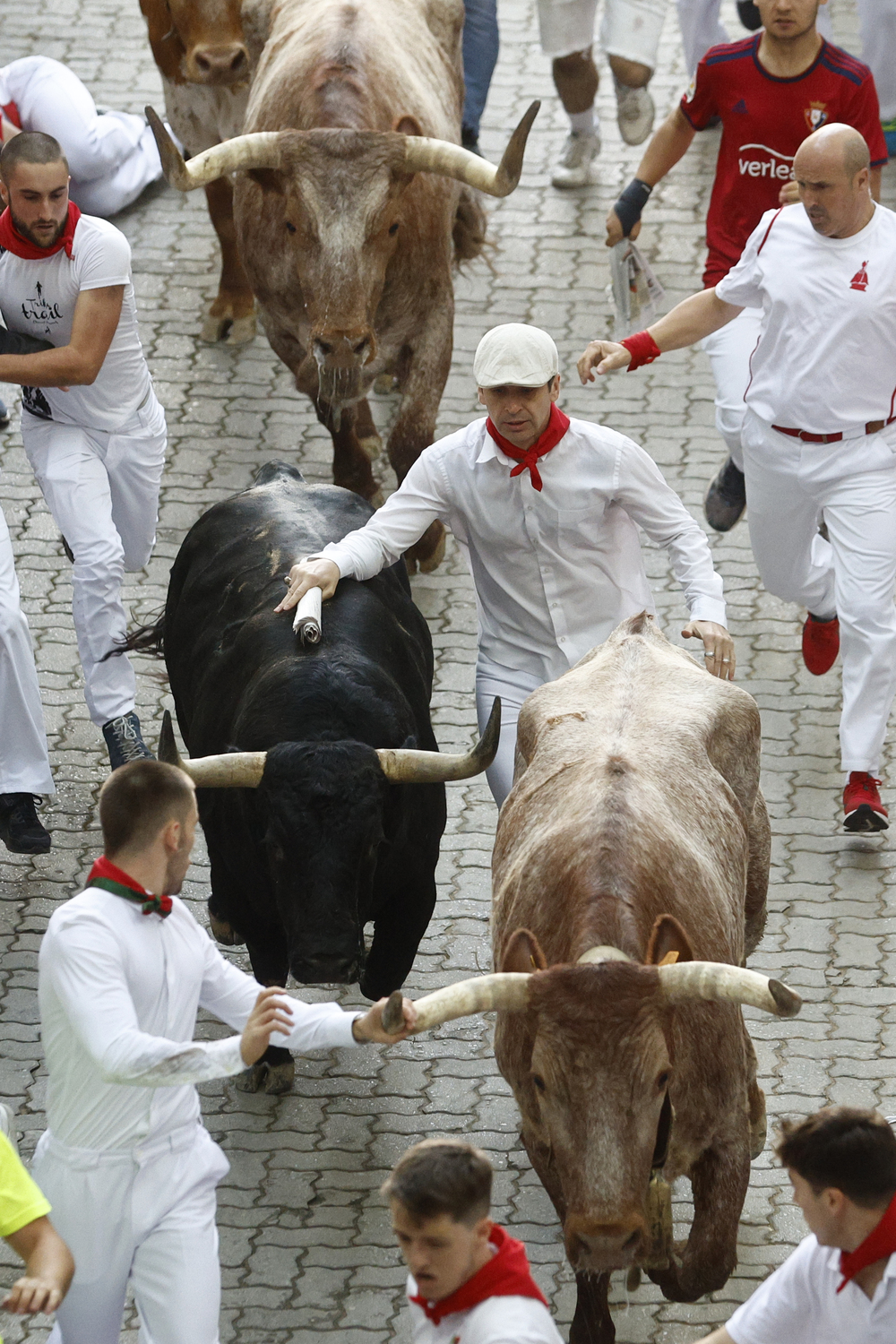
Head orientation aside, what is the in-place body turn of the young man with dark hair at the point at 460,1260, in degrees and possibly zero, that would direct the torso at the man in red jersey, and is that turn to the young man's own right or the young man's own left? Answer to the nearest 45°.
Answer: approximately 135° to the young man's own right

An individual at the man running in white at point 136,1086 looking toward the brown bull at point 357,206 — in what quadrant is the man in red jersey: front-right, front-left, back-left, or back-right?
front-right

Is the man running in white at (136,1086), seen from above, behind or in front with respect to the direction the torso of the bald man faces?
in front

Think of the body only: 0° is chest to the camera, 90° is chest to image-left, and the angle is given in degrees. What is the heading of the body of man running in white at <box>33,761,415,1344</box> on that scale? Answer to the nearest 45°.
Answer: approximately 315°

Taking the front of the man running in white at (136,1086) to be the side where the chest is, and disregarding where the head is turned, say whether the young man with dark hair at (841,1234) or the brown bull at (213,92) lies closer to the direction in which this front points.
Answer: the young man with dark hair

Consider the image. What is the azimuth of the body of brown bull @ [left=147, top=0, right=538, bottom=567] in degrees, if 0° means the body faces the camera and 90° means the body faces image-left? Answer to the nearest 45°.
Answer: approximately 0°

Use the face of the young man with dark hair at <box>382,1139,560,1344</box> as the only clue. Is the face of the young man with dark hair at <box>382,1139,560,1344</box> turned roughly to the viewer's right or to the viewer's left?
to the viewer's left

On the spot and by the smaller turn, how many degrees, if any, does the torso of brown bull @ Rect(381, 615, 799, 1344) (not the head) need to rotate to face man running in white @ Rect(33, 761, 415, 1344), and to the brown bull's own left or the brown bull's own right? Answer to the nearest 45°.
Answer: approximately 45° to the brown bull's own right

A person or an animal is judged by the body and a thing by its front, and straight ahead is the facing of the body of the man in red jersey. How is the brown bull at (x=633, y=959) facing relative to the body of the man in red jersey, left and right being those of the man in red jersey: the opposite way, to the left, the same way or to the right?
the same way

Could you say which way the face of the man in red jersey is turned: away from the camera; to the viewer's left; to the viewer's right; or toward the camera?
toward the camera

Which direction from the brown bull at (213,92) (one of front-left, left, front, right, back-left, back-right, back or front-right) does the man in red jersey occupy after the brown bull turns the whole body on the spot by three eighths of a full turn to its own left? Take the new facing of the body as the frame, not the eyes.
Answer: right

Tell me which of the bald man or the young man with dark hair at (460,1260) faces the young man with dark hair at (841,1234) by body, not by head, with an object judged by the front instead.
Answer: the bald man

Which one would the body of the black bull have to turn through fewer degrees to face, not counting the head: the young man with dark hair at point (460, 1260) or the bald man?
the young man with dark hair

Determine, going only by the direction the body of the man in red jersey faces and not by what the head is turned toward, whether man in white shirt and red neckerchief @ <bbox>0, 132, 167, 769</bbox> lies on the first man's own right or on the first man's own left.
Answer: on the first man's own right

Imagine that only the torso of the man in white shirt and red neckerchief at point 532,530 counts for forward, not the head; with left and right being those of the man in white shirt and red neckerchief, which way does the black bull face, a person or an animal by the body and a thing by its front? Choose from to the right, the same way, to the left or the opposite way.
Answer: the same way

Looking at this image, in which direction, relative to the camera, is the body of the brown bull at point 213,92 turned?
toward the camera

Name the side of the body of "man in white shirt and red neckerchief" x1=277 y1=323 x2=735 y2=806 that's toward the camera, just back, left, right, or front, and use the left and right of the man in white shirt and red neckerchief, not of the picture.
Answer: front

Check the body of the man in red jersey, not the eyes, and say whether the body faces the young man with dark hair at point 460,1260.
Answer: yes

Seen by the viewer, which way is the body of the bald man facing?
toward the camera
